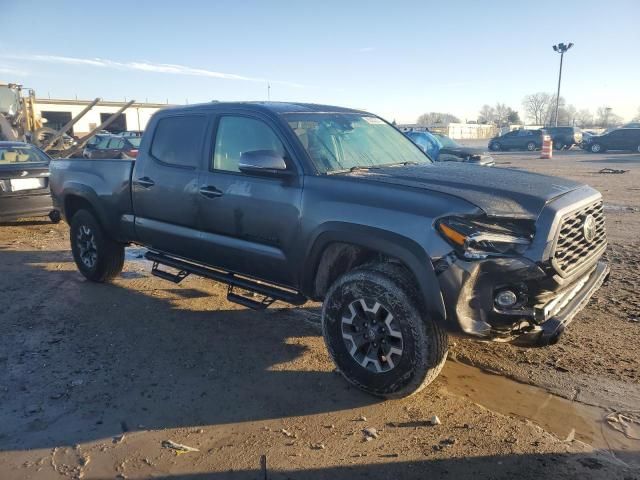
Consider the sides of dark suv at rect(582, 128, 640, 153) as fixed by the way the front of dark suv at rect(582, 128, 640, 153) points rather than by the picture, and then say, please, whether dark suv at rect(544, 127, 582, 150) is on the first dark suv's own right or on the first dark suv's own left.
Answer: on the first dark suv's own right

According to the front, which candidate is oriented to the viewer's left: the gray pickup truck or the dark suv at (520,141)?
the dark suv

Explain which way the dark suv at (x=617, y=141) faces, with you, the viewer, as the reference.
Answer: facing to the left of the viewer

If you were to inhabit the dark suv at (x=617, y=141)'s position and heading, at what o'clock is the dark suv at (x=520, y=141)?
the dark suv at (x=520, y=141) is roughly at 1 o'clock from the dark suv at (x=617, y=141).

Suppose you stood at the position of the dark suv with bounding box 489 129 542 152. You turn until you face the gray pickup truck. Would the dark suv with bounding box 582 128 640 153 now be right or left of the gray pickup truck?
left

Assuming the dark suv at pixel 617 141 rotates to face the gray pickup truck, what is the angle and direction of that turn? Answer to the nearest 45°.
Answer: approximately 90° to its left

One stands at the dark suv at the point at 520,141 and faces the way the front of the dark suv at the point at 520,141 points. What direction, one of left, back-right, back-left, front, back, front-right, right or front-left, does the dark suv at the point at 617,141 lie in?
back-left

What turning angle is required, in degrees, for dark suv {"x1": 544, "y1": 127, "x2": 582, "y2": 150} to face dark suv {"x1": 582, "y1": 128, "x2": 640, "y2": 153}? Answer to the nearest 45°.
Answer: approximately 135° to its left

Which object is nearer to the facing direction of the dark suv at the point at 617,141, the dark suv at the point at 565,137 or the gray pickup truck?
the dark suv

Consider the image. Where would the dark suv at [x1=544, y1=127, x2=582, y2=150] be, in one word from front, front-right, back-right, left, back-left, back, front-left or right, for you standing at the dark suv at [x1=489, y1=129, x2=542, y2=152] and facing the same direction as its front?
back

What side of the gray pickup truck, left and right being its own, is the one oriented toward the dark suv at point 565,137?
left
